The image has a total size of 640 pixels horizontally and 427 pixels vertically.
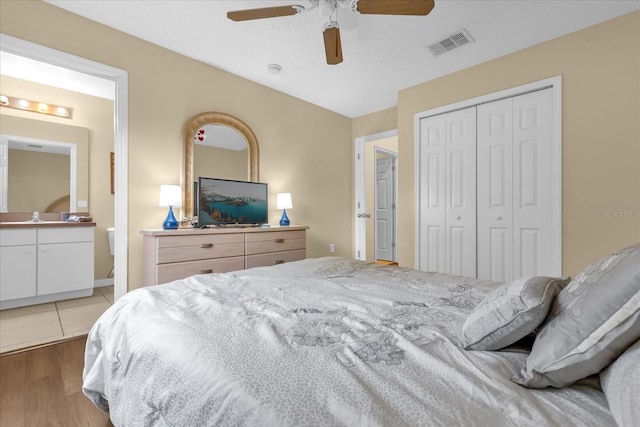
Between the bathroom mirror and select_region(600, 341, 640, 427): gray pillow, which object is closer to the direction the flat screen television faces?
the gray pillow

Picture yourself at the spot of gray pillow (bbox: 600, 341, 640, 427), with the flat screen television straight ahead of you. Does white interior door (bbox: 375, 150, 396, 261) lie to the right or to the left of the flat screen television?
right

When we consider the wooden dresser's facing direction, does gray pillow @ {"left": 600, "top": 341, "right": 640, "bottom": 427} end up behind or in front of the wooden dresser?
in front

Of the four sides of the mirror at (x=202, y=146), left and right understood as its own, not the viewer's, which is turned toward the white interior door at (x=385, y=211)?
left

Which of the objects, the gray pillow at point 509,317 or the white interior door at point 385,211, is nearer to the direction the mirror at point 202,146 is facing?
the gray pillow

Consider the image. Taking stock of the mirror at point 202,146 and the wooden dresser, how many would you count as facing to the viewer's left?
0

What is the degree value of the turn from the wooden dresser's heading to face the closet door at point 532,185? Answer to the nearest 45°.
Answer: approximately 45° to its left

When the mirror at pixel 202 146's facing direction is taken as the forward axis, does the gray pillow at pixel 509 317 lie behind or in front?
in front

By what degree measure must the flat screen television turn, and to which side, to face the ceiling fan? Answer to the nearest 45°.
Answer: approximately 45° to its right

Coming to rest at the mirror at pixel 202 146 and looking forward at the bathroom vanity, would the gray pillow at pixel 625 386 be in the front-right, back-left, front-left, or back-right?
back-left
